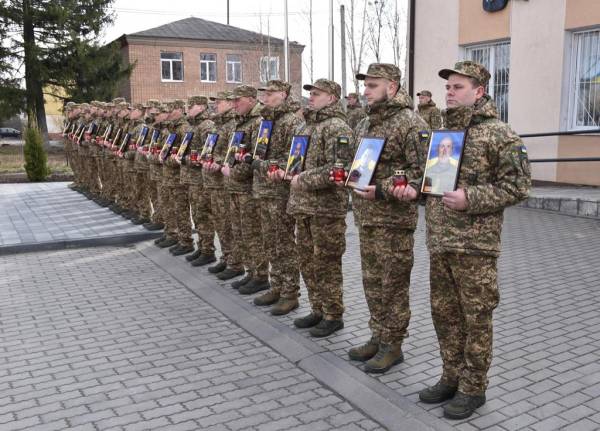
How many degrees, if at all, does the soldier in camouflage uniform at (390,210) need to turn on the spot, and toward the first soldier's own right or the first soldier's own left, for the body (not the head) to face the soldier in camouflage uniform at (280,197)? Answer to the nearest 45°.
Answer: approximately 90° to the first soldier's own right

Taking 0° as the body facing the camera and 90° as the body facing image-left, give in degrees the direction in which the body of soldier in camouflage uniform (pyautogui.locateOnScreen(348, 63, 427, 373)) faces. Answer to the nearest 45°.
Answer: approximately 45°

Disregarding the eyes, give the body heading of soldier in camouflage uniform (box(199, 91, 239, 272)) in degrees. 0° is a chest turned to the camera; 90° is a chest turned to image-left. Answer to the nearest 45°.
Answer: approximately 45°

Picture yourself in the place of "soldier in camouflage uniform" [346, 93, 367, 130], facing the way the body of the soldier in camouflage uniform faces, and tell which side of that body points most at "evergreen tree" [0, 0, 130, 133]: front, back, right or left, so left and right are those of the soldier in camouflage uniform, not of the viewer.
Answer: right

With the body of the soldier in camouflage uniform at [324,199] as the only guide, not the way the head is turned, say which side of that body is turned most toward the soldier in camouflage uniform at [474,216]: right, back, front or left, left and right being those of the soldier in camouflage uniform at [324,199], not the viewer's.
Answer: left

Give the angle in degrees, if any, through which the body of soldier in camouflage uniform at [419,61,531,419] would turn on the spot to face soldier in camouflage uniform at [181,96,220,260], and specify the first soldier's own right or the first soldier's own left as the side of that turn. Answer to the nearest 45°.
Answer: approximately 90° to the first soldier's own right

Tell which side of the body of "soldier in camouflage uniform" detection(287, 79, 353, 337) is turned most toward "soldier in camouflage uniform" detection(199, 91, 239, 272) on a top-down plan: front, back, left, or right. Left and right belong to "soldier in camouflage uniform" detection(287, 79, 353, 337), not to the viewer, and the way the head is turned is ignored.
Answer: right

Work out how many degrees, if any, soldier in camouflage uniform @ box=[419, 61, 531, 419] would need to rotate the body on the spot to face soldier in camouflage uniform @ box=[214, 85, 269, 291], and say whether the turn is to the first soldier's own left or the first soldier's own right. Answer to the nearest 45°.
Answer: approximately 90° to the first soldier's own right
